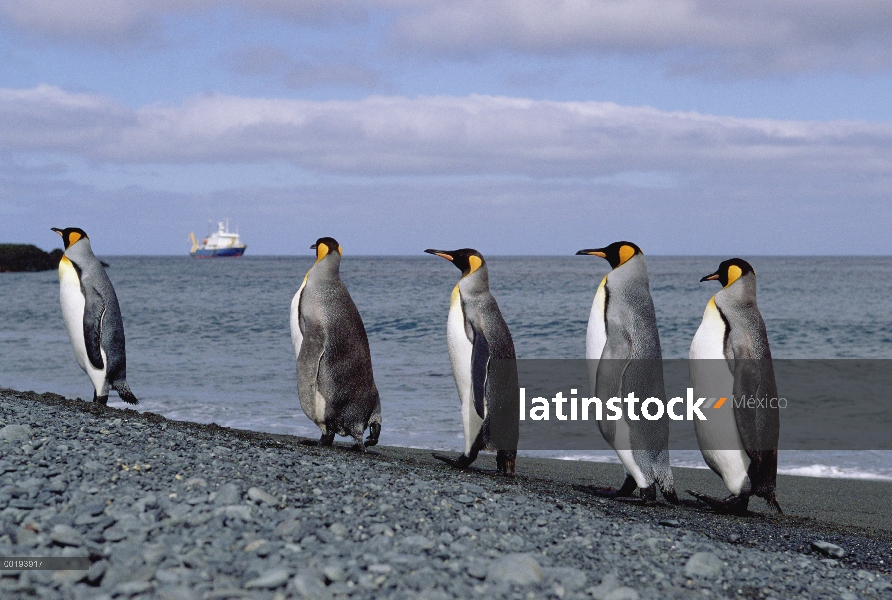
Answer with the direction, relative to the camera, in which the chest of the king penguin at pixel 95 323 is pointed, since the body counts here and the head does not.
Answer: to the viewer's left

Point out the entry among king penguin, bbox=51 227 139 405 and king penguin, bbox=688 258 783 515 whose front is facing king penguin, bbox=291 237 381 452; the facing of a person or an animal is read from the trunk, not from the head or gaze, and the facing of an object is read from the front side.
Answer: king penguin, bbox=688 258 783 515

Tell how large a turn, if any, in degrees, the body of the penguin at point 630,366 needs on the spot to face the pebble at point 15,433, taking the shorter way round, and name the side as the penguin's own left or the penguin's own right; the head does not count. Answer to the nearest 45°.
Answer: approximately 45° to the penguin's own left

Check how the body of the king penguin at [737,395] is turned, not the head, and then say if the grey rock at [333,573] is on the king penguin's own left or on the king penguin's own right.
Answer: on the king penguin's own left

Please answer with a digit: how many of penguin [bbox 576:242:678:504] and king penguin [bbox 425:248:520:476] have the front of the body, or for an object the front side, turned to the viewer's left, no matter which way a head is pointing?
2

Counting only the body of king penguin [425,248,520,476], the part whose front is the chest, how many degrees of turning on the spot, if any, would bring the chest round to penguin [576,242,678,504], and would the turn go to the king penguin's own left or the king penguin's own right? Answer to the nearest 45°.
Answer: approximately 135° to the king penguin's own left

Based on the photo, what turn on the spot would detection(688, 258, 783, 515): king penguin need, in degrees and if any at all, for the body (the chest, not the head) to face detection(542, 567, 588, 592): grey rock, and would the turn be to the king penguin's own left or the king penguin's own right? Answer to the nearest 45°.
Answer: approximately 90° to the king penguin's own left

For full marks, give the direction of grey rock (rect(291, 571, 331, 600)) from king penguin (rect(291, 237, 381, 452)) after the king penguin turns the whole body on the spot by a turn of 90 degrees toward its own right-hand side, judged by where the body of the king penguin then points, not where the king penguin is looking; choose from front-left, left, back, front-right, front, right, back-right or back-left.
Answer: back-right

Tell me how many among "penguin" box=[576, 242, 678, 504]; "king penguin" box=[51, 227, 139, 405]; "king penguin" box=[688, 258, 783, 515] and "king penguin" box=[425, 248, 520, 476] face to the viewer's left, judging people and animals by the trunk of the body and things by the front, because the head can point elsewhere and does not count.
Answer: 4

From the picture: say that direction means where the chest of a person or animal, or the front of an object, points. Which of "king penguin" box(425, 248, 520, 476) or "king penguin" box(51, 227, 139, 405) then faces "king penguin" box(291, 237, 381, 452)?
"king penguin" box(425, 248, 520, 476)

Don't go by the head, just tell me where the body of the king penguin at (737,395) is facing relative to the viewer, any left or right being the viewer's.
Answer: facing to the left of the viewer

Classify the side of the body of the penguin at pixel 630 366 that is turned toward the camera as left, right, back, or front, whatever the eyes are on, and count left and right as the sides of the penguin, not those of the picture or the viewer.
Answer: left

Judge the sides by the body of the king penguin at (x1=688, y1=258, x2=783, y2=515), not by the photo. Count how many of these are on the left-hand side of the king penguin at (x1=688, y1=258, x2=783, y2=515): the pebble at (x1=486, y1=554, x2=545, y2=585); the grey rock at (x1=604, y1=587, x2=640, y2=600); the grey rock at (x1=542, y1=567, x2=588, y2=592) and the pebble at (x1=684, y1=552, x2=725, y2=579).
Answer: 4

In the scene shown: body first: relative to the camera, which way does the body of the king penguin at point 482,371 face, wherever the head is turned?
to the viewer's left
